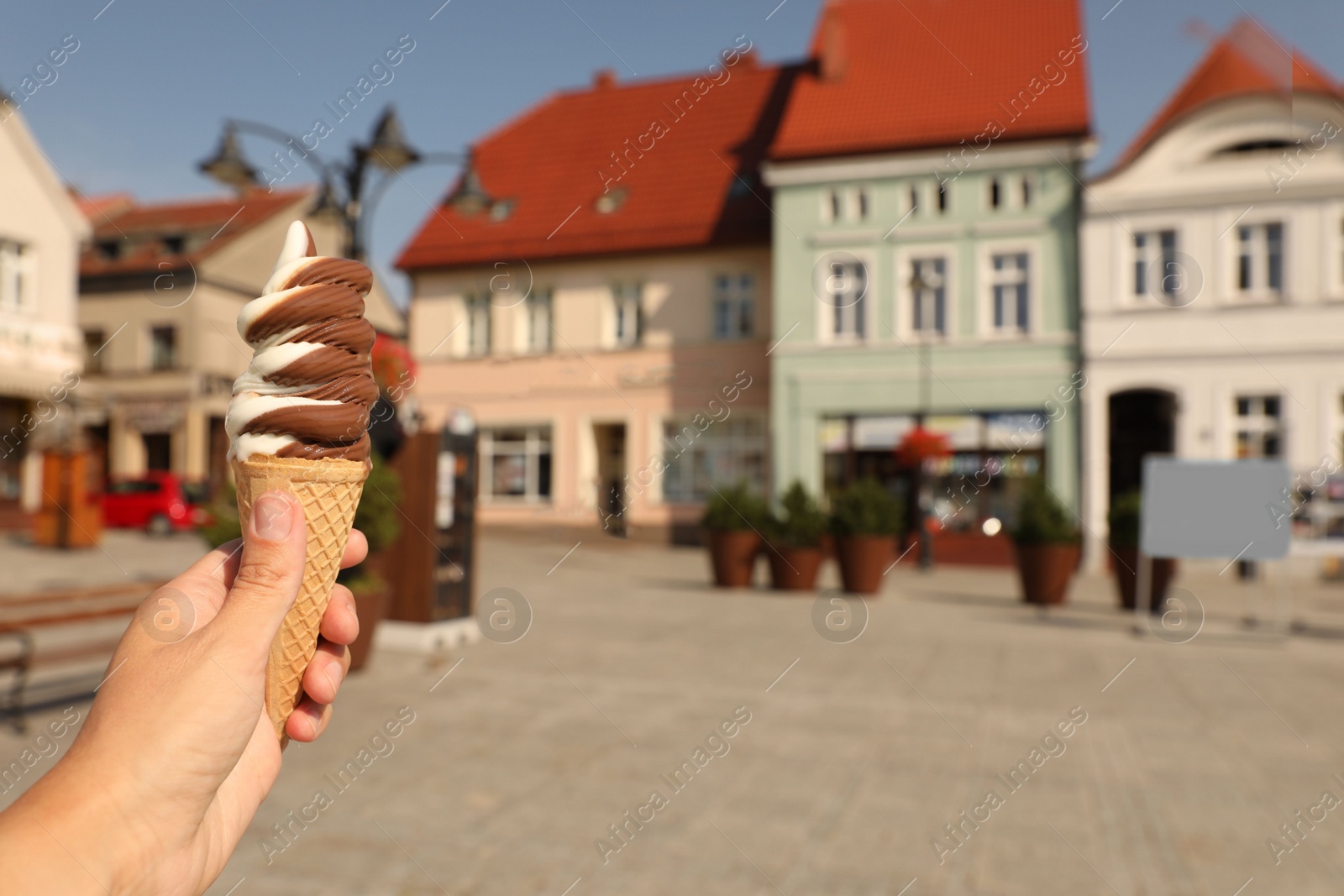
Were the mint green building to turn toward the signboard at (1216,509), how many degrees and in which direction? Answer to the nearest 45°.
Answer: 0° — it already faces it

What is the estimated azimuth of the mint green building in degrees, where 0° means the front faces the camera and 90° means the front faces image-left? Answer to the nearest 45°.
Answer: approximately 0°

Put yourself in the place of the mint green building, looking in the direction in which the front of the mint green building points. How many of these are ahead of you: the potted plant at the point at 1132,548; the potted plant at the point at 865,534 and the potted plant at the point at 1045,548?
3

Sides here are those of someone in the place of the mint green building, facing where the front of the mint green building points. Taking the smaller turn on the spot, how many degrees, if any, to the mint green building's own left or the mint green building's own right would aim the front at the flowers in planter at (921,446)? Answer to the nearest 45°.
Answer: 0° — it already faces it

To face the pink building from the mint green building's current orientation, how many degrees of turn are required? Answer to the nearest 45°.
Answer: approximately 90° to its right

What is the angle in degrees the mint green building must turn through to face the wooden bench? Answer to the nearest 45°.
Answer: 0° — it already faces it

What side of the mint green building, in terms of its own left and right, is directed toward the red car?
right

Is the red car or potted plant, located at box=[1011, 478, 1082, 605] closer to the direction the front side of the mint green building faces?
the potted plant

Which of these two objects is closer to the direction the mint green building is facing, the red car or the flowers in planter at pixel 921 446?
the flowers in planter

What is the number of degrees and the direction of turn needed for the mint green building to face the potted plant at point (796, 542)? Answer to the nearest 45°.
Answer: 0° — it already faces it
